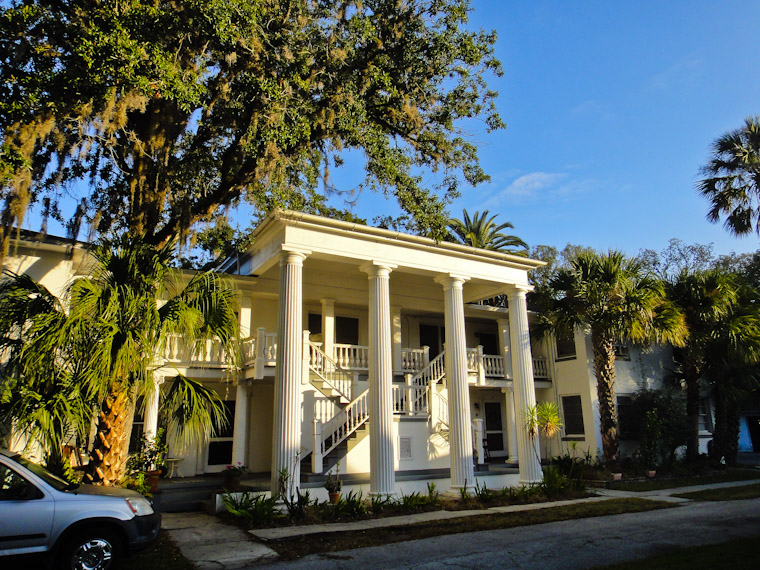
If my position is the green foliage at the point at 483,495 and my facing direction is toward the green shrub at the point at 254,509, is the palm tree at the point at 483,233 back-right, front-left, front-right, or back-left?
back-right

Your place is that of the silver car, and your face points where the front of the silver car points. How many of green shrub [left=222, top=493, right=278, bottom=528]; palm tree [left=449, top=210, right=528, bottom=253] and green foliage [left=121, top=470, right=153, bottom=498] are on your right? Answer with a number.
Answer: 0

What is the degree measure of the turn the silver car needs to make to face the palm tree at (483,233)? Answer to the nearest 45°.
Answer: approximately 45° to its left

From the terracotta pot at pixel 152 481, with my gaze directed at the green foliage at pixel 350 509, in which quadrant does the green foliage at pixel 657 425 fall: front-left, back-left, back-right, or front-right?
front-left

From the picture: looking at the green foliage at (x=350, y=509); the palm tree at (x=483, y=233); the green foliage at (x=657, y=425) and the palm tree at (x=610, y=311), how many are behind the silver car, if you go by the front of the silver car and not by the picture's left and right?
0

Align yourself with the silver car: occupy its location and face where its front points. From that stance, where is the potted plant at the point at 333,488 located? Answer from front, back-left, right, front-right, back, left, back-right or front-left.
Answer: front-left

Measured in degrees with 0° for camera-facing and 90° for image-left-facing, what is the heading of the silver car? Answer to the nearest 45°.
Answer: approximately 270°

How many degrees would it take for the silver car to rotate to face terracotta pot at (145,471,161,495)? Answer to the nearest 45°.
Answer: approximately 90° to its left

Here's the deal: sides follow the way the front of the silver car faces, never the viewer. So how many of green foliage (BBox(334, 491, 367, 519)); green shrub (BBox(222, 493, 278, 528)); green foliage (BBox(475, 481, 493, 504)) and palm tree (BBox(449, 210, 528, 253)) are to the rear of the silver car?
0
